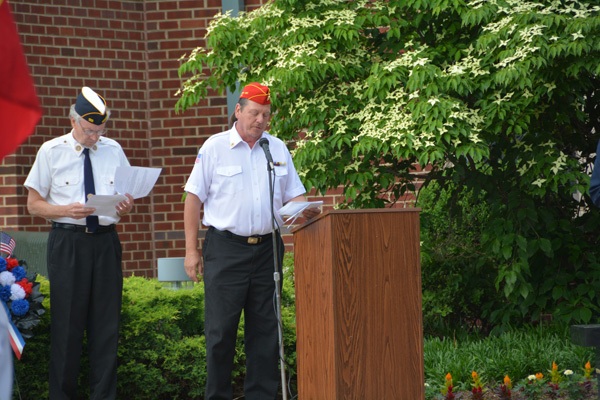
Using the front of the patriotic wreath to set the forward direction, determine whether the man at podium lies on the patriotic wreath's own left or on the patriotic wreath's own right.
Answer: on the patriotic wreath's own left

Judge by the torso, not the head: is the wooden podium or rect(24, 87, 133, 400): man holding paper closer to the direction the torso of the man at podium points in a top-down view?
the wooden podium

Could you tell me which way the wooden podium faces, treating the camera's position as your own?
facing the viewer and to the right of the viewer

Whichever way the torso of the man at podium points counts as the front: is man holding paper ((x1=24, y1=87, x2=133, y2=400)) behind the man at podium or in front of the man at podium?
behind

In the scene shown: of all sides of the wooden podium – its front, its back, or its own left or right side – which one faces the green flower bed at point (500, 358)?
left

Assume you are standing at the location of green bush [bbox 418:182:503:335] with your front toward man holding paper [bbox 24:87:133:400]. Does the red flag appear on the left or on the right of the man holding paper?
left

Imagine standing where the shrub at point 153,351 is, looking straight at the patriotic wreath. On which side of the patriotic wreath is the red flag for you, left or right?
left

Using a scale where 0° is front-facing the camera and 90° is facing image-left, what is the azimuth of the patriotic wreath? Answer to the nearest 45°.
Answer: approximately 0°
